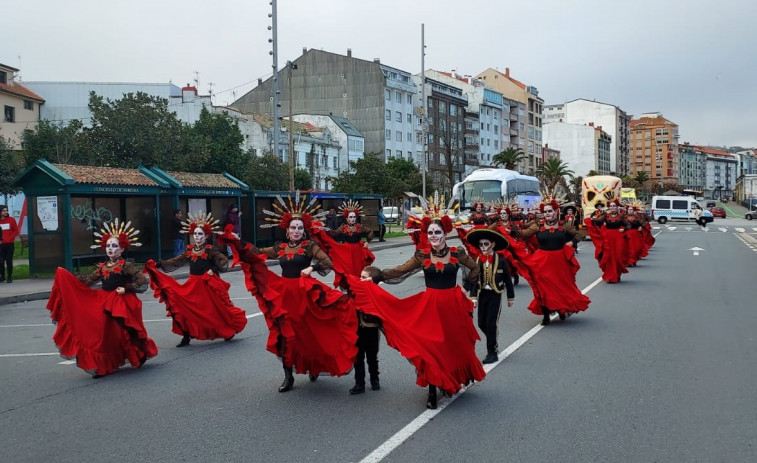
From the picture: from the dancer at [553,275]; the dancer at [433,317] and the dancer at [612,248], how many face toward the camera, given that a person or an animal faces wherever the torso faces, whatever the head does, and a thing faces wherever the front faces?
3

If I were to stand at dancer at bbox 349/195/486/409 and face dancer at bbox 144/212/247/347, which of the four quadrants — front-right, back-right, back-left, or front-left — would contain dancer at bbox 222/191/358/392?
front-left

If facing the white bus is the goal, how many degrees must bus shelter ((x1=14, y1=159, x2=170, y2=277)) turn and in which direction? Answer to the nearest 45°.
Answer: approximately 90° to its left

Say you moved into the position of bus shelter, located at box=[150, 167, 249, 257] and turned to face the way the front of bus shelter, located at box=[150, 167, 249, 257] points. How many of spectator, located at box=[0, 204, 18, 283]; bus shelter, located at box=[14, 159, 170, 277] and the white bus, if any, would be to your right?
2

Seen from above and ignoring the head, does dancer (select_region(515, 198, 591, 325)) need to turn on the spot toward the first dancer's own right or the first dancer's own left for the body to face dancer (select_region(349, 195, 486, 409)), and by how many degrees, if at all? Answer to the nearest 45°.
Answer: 0° — they already face them

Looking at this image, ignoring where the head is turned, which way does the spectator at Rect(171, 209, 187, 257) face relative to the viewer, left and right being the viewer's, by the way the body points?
facing the viewer and to the right of the viewer

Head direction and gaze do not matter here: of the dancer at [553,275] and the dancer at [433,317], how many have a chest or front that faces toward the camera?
2

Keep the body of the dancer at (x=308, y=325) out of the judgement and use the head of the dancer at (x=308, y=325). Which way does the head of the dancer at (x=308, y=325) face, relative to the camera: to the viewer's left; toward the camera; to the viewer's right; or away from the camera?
toward the camera

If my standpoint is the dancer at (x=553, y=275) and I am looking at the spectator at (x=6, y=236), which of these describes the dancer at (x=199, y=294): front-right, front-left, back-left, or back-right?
front-left

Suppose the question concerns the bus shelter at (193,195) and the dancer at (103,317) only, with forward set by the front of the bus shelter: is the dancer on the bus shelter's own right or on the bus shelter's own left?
on the bus shelter's own right

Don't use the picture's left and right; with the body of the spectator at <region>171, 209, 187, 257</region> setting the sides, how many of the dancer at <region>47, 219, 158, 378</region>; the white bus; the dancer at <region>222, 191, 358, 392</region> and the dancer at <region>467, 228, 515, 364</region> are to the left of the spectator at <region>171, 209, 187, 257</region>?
1

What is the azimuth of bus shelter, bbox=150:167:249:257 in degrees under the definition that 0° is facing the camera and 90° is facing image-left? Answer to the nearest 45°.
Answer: approximately 315°

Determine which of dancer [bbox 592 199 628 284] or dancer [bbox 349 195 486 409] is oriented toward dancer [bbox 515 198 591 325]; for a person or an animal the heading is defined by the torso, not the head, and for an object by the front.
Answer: dancer [bbox 592 199 628 284]

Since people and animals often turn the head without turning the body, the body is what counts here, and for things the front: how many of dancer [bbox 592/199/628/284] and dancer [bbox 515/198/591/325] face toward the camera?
2

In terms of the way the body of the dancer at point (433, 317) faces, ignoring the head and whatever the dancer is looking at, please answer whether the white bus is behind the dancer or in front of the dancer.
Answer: behind

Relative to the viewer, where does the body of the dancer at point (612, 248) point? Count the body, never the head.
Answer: toward the camera

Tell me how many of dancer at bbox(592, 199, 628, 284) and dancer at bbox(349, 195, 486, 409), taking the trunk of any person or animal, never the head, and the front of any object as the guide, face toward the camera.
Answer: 2

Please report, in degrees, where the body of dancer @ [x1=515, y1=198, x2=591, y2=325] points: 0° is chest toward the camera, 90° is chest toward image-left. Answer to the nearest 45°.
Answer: approximately 0°
